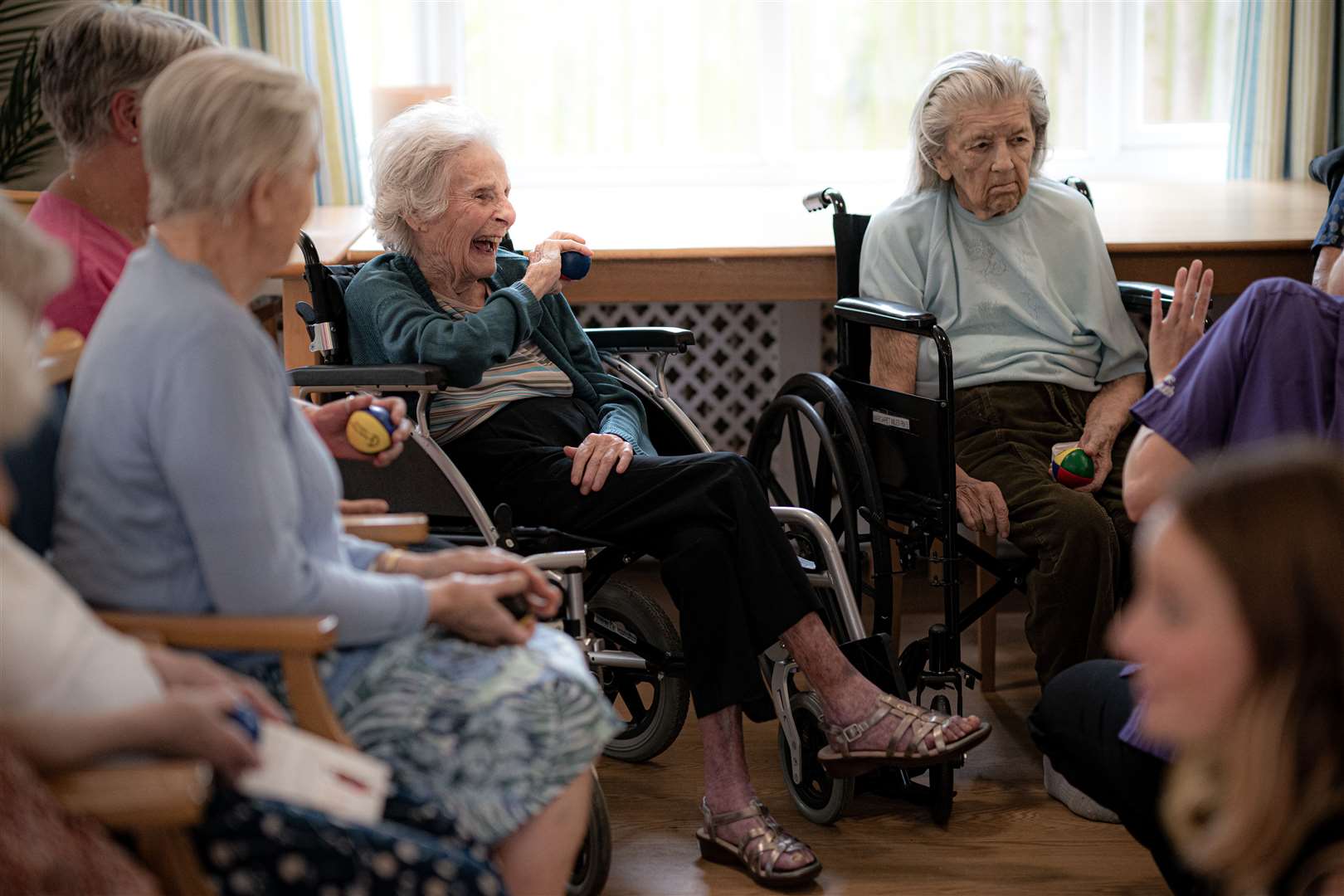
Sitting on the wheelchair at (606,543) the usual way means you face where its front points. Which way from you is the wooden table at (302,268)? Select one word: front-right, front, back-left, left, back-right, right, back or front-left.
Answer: back

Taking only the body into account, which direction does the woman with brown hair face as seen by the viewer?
to the viewer's left

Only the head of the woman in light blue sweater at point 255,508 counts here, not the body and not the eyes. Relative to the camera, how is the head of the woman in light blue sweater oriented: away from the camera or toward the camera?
away from the camera

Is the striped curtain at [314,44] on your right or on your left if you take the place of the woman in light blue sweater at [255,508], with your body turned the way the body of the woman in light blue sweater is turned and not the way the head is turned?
on your left

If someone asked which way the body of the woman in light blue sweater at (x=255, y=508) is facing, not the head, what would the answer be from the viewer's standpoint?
to the viewer's right

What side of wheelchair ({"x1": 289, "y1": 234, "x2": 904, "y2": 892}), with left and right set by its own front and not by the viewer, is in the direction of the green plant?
back

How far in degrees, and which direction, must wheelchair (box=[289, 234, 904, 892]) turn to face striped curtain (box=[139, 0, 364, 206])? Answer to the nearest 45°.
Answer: approximately 135° to its left
